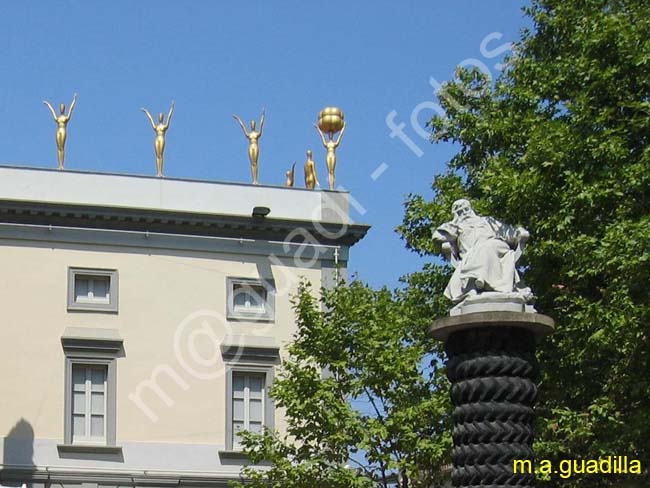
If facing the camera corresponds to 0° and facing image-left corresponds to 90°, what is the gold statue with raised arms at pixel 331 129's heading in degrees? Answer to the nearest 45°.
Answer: approximately 0°

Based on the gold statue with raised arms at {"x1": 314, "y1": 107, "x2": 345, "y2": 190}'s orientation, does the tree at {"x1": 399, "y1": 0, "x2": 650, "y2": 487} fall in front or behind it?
in front

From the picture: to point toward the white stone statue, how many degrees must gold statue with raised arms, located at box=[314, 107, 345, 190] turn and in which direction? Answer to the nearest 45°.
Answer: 0° — it already faces it

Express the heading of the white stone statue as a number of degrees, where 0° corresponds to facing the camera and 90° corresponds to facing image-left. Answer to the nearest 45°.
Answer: approximately 0°

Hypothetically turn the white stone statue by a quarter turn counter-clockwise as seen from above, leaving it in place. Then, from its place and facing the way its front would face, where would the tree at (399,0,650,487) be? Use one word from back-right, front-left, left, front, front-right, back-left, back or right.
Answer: left

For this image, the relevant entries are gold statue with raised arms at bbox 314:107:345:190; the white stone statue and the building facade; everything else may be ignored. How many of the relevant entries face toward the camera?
3

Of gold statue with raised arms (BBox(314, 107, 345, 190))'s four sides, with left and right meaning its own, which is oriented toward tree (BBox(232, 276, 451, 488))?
front

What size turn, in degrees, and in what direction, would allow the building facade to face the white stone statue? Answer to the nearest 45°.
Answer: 0° — it already faces it
